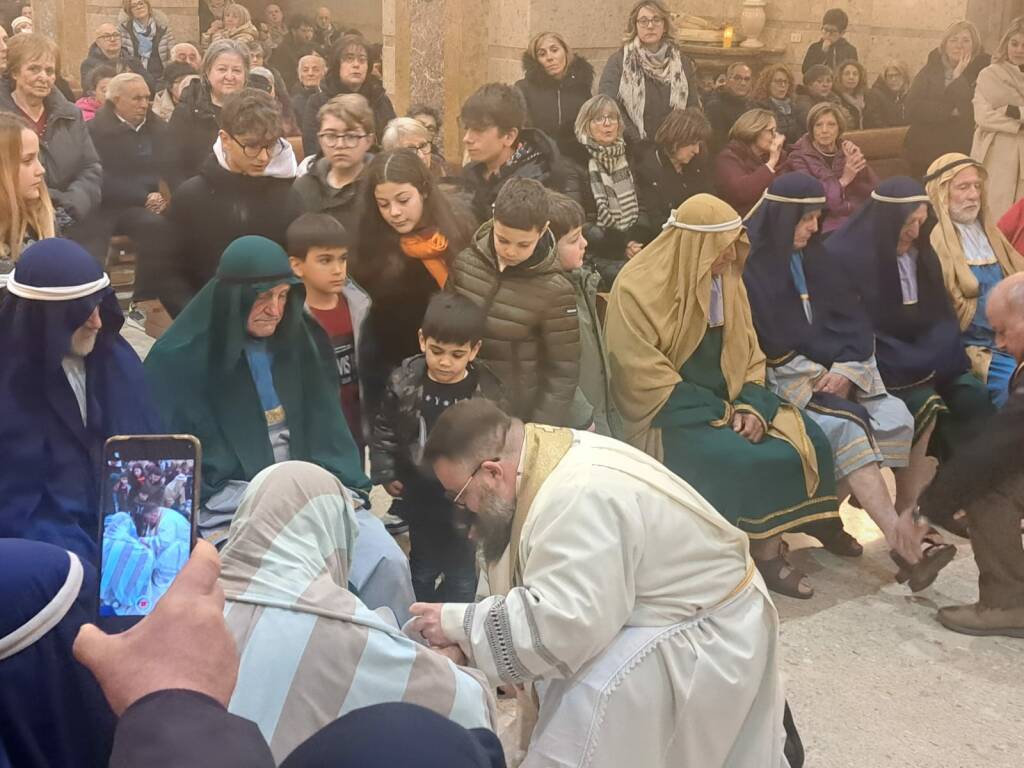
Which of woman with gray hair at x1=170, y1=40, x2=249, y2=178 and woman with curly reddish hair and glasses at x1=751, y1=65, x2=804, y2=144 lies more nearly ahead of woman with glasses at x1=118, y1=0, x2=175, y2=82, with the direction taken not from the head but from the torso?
the woman with gray hair

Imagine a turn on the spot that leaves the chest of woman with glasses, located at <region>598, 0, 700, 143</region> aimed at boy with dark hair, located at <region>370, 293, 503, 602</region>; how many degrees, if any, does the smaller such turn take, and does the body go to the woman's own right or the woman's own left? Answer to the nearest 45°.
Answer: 0° — they already face them

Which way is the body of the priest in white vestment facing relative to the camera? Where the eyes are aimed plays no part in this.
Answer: to the viewer's left

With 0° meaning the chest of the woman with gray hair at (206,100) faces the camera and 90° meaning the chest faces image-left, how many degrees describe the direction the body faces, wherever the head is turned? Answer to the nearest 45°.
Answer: approximately 315°

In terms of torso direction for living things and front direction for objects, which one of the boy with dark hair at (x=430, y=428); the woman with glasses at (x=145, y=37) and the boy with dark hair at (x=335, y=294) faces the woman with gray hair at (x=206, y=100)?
the woman with glasses at (x=145, y=37)

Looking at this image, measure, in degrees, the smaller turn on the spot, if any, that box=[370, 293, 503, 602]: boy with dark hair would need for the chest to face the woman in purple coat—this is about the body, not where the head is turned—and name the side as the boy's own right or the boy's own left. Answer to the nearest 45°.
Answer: approximately 135° to the boy's own left

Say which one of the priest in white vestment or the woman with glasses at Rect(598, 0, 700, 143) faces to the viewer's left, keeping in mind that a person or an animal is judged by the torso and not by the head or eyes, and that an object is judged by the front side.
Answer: the priest in white vestment

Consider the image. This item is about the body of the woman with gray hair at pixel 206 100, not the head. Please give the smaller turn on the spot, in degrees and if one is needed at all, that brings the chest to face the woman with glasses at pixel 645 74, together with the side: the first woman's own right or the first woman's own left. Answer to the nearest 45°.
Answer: approximately 45° to the first woman's own left

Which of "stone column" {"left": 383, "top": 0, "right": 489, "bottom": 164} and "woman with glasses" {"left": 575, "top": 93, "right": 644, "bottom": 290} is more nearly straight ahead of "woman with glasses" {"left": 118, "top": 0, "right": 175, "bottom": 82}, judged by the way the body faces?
the woman with glasses

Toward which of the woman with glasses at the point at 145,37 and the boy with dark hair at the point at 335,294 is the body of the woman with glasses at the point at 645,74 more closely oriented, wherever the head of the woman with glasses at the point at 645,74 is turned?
the boy with dark hair

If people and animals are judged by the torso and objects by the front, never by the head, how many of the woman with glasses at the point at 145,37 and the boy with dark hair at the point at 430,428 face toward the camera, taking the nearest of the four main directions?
2
